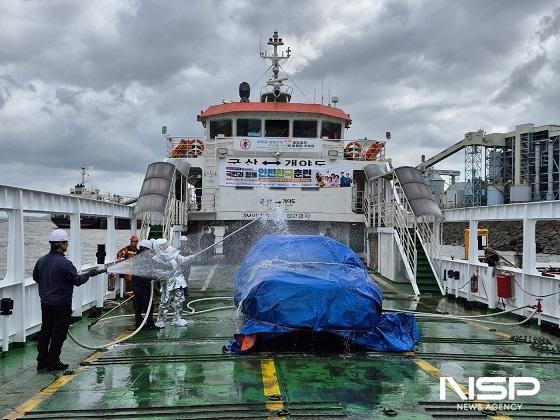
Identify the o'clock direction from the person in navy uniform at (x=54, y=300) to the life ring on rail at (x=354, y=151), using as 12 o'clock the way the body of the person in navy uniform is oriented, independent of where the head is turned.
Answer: The life ring on rail is roughly at 12 o'clock from the person in navy uniform.

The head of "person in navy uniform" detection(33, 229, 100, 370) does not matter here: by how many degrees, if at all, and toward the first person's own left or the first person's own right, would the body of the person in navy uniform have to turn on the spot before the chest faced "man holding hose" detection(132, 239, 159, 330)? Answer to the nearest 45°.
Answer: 0° — they already face them

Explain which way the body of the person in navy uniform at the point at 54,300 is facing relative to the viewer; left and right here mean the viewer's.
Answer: facing away from the viewer and to the right of the viewer

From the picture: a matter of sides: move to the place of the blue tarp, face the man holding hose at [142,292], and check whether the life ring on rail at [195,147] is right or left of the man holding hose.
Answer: right

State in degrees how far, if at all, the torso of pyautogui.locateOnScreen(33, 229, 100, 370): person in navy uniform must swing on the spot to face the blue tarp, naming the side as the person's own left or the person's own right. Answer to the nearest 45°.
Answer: approximately 45° to the person's own right

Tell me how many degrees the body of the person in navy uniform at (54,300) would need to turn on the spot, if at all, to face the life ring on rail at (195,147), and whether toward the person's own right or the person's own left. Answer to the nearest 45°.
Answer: approximately 45° to the person's own left
